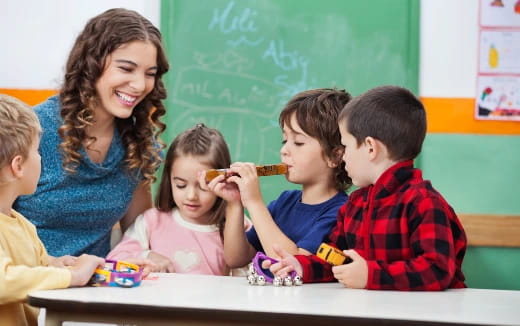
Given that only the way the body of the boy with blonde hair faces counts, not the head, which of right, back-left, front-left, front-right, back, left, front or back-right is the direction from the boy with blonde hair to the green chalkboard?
front-left

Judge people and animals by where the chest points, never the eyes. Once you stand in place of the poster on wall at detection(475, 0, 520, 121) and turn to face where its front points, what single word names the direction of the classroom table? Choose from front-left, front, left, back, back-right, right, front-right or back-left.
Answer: front

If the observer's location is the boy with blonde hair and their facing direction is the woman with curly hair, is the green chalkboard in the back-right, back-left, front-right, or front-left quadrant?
front-right

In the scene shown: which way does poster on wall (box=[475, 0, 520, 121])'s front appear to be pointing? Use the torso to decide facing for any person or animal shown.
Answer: toward the camera

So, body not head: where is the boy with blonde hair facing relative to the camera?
to the viewer's right

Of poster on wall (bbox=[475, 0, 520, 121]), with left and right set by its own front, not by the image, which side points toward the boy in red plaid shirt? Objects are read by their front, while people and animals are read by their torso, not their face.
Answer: front

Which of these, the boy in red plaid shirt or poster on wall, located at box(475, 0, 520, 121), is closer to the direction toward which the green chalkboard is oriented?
the boy in red plaid shirt

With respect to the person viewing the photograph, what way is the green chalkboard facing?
facing the viewer

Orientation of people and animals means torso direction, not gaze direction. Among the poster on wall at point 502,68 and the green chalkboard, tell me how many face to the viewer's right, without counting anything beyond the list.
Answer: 0

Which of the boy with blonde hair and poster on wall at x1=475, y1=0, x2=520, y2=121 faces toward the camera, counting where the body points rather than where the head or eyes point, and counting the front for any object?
the poster on wall

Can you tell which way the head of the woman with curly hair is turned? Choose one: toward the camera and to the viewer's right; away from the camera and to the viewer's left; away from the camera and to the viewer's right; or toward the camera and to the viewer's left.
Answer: toward the camera and to the viewer's right

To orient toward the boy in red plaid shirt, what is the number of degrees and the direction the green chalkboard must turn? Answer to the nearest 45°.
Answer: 0° — it already faces them

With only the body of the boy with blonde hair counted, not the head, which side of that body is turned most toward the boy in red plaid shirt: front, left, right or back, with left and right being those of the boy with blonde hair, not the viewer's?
front

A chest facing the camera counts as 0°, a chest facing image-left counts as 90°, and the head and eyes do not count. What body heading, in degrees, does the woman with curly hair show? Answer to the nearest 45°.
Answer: approximately 315°

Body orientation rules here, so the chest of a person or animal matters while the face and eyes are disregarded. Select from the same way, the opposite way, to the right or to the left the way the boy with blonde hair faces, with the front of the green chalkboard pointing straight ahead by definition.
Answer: to the left

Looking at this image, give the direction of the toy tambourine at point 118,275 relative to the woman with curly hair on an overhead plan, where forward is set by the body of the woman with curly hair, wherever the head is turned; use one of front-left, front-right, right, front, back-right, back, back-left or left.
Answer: front-right

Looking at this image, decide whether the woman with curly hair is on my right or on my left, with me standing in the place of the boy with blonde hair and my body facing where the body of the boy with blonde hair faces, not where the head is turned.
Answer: on my left

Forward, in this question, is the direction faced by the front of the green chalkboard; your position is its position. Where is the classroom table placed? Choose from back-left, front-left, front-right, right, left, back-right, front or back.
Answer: front
